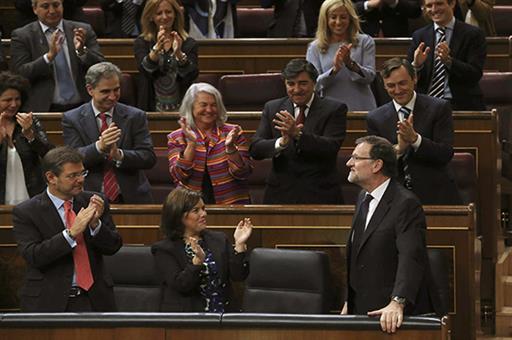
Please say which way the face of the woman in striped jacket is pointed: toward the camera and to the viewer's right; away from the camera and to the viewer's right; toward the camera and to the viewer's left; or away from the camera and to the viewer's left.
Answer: toward the camera and to the viewer's right

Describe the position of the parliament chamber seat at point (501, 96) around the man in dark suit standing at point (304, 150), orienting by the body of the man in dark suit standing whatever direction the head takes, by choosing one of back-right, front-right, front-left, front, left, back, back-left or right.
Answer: back-left

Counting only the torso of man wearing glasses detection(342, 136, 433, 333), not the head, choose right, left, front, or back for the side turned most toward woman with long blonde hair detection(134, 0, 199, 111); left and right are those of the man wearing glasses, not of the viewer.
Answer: right

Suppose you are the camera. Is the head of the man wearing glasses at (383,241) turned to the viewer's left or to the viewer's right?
to the viewer's left

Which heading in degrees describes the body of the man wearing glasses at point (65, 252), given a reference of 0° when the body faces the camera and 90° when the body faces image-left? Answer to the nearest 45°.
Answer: approximately 315°

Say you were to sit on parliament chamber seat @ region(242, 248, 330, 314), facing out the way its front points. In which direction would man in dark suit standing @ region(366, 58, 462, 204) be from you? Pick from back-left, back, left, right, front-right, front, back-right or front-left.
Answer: back-left
